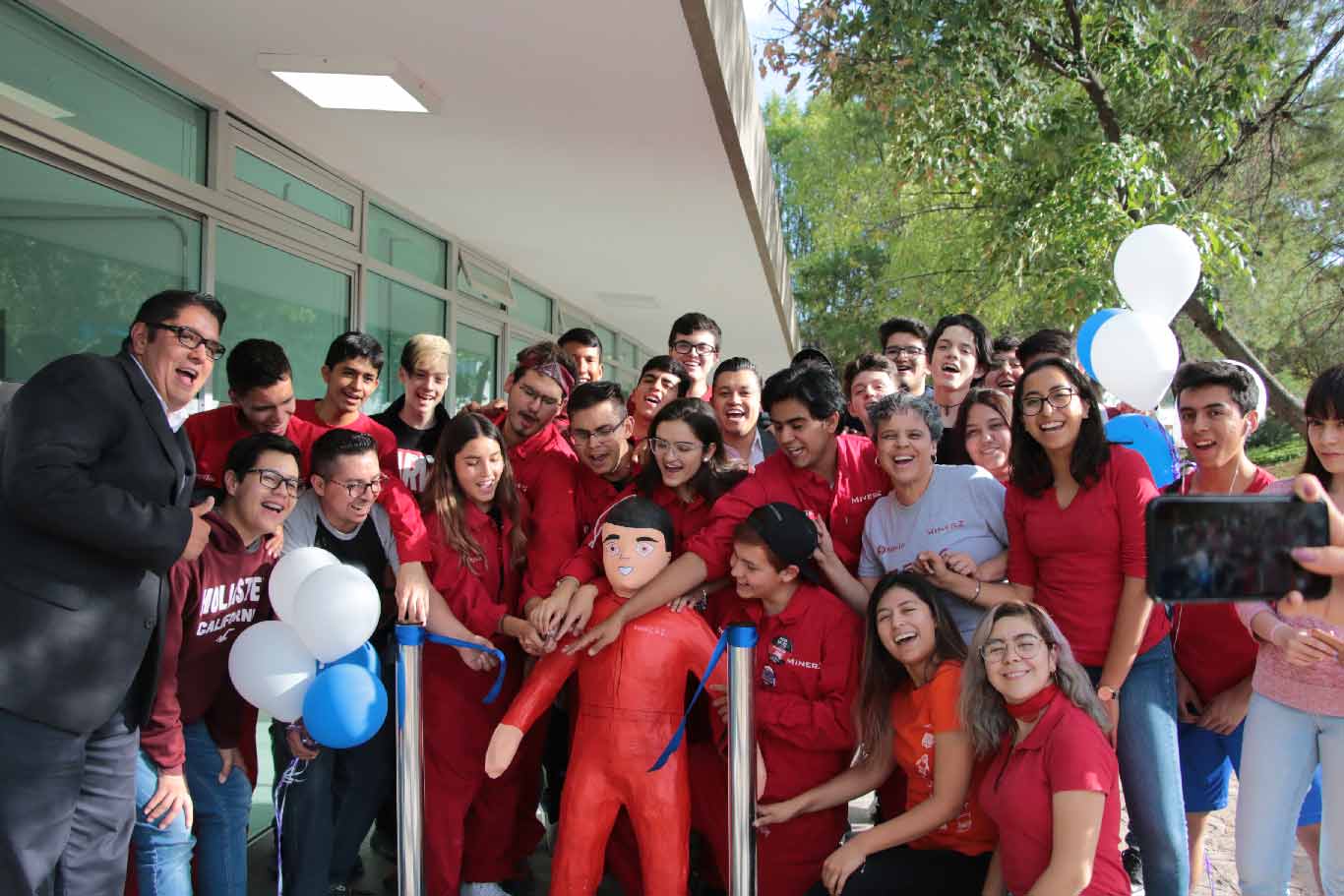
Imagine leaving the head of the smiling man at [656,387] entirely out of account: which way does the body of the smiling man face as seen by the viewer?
toward the camera

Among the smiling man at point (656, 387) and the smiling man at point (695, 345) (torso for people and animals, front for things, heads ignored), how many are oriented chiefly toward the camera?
2

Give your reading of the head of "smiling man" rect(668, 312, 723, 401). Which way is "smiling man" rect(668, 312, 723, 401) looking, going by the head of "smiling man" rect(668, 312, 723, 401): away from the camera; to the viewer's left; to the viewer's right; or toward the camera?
toward the camera

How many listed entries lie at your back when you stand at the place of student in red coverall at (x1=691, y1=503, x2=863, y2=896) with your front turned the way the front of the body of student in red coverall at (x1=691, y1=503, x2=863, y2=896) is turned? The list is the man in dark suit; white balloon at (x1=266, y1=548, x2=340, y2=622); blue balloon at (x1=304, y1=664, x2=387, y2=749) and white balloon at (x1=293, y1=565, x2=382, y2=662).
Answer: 0

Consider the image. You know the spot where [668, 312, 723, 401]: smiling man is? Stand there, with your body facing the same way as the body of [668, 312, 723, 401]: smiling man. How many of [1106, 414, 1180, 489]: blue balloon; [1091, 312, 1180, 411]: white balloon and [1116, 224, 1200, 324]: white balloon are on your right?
0

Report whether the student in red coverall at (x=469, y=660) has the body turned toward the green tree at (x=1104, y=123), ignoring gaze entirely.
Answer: no

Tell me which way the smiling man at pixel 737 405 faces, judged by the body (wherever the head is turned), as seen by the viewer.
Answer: toward the camera

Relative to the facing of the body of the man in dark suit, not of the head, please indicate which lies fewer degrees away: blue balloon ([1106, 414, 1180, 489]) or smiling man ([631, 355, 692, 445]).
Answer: the blue balloon

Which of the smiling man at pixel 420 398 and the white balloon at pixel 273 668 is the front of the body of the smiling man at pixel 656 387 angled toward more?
the white balloon

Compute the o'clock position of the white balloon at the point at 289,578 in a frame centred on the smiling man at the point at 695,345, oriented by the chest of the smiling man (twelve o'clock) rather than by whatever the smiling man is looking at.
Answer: The white balloon is roughly at 1 o'clock from the smiling man.

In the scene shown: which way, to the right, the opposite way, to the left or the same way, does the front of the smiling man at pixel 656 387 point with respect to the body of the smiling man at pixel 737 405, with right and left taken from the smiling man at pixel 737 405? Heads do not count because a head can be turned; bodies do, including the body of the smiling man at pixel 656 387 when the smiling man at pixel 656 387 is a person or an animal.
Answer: the same way

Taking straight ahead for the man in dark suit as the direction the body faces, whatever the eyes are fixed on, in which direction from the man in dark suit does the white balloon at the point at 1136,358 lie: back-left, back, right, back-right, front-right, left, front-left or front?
front-left

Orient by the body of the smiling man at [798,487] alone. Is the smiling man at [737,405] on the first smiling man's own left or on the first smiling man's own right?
on the first smiling man's own right

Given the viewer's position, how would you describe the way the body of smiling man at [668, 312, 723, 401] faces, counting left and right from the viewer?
facing the viewer

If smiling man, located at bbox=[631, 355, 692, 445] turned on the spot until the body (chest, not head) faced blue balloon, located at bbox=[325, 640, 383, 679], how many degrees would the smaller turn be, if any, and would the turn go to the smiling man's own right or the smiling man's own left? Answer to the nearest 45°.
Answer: approximately 45° to the smiling man's own right

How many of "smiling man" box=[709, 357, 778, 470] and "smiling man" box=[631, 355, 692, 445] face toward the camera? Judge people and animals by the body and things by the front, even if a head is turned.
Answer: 2
